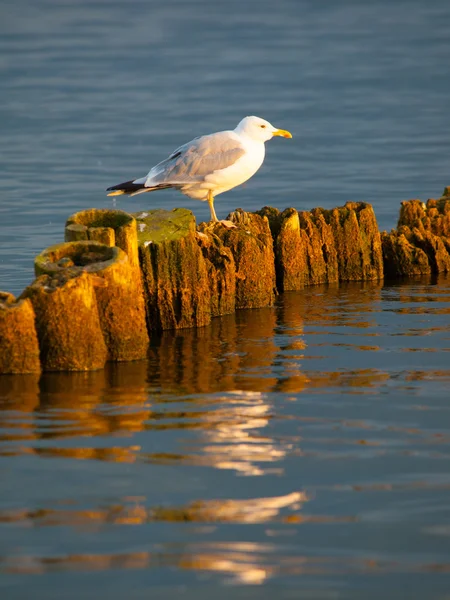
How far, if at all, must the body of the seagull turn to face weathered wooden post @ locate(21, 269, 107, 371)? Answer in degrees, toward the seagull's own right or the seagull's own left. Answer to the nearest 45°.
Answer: approximately 90° to the seagull's own right

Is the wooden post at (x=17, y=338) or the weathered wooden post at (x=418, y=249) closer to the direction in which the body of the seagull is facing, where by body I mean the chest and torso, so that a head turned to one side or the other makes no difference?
the weathered wooden post

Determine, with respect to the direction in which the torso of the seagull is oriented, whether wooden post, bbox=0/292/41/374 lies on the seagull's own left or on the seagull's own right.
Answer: on the seagull's own right

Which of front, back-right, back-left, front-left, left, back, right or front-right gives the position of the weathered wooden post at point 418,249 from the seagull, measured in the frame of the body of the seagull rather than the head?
front

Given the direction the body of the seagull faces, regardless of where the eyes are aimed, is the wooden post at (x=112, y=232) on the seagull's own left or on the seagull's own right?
on the seagull's own right

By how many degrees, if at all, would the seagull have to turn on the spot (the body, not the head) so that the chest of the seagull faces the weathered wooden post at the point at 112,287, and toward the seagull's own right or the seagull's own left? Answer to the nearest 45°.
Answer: approximately 90° to the seagull's own right

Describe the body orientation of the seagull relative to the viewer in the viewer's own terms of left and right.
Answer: facing to the right of the viewer
